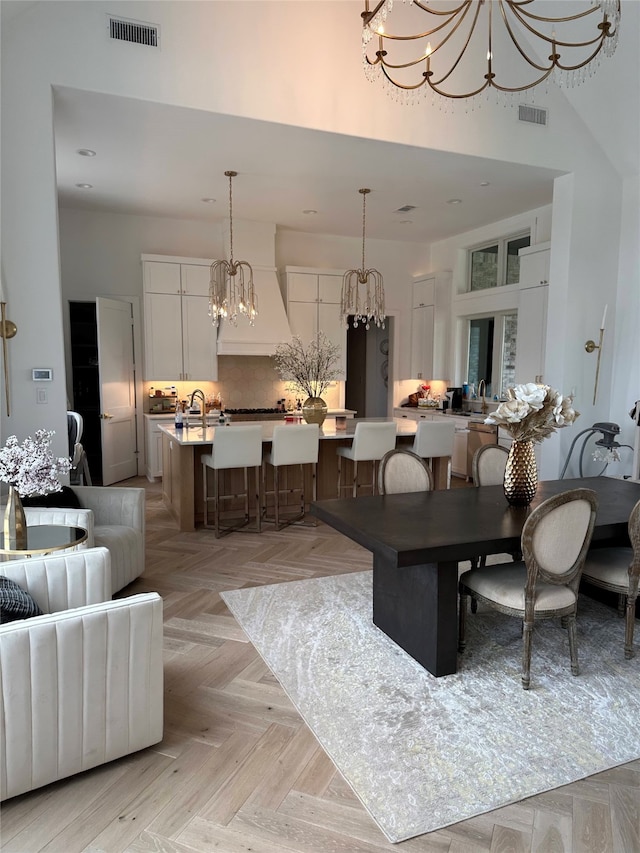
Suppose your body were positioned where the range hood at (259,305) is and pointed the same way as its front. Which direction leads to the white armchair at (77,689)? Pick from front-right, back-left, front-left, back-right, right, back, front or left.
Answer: front

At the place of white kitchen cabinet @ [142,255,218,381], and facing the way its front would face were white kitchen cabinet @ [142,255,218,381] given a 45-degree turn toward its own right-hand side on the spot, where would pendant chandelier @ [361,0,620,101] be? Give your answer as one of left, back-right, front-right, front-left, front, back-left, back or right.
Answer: left

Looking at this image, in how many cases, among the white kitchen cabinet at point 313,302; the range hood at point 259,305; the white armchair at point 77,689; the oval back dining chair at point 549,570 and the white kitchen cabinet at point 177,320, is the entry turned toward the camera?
3

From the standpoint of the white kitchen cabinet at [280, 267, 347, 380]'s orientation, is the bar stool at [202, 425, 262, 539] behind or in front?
in front

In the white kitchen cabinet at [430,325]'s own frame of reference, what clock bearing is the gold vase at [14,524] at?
The gold vase is roughly at 11 o'clock from the white kitchen cabinet.

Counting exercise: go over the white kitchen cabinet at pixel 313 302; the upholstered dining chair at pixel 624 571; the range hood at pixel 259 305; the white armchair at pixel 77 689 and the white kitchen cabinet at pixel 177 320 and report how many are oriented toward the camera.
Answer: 3

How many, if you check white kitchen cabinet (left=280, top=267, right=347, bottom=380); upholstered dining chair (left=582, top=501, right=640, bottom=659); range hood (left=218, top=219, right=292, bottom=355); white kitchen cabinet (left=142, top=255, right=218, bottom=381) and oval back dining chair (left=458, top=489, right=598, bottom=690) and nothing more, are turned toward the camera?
3

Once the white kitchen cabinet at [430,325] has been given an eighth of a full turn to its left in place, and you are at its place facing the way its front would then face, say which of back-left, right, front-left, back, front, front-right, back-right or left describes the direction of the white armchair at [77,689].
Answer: front

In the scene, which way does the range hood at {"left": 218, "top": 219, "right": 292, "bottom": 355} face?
toward the camera

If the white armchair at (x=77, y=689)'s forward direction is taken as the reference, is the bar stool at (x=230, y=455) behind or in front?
in front

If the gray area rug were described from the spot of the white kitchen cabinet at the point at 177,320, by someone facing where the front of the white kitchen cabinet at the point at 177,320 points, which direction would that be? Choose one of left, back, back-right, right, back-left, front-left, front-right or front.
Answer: front

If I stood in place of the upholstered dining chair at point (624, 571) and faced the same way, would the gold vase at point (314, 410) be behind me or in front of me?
in front

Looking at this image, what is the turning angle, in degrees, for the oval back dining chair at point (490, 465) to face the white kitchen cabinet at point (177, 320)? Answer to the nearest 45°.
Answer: approximately 180°

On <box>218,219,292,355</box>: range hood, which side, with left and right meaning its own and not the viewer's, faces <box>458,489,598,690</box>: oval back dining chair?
front

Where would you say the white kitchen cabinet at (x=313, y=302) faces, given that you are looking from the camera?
facing the viewer

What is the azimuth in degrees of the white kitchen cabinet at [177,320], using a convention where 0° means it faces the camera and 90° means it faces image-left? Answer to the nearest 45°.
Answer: approximately 0°

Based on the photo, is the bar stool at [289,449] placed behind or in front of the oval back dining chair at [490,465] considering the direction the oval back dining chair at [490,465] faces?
behind
